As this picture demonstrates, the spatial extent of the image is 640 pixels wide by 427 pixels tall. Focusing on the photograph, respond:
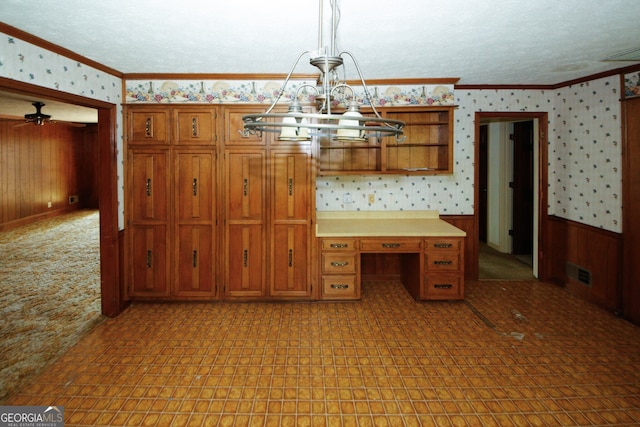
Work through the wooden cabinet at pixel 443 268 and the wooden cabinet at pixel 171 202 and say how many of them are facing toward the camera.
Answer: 2

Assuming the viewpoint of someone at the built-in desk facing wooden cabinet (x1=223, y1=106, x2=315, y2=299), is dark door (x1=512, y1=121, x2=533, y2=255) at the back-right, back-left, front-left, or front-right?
back-right

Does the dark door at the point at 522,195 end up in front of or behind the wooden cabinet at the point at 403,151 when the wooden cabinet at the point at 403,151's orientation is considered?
behind

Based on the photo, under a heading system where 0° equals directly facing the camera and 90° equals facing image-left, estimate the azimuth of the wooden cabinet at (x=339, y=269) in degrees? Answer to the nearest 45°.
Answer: approximately 0°

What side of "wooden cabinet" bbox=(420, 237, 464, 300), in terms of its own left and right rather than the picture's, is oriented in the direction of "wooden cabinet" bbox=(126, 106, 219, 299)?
right
